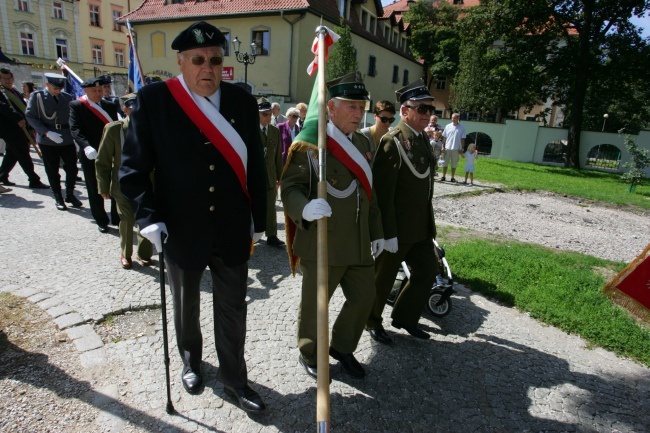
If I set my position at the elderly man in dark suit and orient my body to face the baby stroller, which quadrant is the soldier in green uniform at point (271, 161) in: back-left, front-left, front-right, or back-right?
front-left

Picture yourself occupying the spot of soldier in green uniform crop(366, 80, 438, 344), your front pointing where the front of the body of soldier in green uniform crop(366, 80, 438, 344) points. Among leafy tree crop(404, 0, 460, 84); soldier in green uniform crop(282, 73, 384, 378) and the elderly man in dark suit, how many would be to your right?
2

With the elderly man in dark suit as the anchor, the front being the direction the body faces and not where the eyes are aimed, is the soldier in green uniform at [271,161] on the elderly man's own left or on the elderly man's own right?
on the elderly man's own left

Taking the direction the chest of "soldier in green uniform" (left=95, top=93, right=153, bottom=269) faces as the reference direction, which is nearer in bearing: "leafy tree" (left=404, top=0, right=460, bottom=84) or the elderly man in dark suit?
the elderly man in dark suit

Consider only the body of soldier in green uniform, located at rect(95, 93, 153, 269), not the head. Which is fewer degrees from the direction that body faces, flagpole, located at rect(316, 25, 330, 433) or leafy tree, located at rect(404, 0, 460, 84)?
the flagpole

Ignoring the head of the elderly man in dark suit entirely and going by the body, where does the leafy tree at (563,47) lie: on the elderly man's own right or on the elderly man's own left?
on the elderly man's own left

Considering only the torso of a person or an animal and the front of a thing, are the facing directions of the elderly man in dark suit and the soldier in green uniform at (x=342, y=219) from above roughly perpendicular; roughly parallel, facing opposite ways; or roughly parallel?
roughly parallel

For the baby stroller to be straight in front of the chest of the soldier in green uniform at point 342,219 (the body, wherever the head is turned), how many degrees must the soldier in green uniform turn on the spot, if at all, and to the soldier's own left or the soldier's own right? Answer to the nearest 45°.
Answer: approximately 90° to the soldier's own left

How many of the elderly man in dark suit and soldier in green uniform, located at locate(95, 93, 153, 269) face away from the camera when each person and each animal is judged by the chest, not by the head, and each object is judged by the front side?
0

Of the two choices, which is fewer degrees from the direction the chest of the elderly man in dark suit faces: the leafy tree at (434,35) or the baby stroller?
the baby stroller

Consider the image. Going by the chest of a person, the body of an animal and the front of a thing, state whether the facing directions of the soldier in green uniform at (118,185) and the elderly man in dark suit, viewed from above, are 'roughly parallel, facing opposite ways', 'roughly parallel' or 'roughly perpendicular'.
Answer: roughly parallel

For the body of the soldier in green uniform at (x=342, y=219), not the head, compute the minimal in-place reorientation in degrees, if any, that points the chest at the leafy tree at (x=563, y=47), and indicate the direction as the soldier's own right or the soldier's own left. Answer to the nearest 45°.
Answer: approximately 90° to the soldier's own left

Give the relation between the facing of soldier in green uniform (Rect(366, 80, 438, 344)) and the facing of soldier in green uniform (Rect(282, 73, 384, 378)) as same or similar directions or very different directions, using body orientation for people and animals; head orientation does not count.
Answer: same or similar directions

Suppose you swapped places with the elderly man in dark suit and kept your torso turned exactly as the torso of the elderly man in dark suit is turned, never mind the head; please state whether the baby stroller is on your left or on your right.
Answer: on your left

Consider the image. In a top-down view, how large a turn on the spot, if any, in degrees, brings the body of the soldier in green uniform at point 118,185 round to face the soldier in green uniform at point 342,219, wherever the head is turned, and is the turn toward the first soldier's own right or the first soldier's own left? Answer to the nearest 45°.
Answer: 0° — they already face them

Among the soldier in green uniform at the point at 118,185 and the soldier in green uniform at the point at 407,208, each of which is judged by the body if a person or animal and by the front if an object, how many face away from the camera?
0
